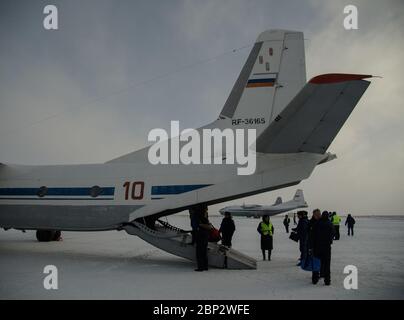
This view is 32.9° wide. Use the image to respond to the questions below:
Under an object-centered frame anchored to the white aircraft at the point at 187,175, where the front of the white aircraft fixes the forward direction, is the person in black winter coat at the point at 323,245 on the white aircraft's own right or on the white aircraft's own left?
on the white aircraft's own left

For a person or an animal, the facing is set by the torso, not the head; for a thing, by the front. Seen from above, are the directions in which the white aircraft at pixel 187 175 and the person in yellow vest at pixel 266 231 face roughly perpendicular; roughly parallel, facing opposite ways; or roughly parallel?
roughly perpendicular

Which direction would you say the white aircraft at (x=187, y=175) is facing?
to the viewer's left
